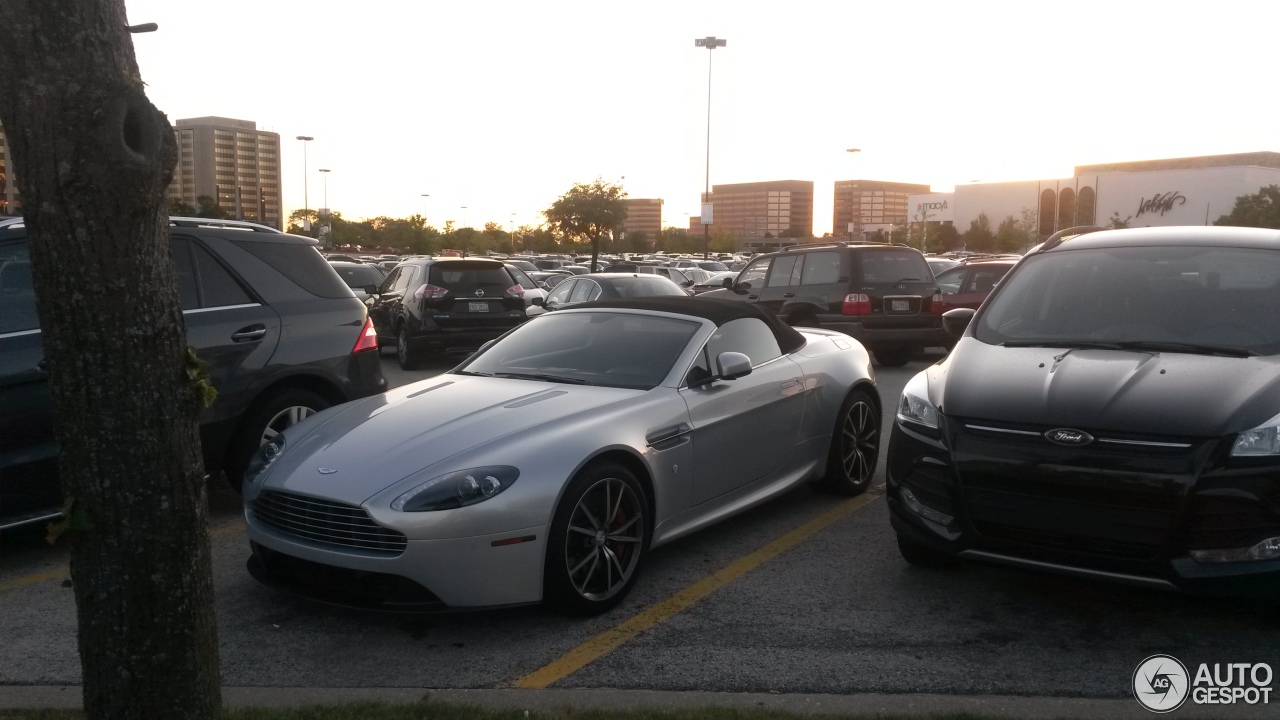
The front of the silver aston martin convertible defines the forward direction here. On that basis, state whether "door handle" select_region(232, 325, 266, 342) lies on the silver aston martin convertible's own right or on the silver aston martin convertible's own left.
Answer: on the silver aston martin convertible's own right

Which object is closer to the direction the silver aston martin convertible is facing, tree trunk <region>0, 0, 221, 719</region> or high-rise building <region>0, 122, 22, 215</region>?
the tree trunk

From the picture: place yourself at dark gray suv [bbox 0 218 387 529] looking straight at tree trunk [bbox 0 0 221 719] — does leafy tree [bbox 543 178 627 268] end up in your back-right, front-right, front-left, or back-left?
back-left

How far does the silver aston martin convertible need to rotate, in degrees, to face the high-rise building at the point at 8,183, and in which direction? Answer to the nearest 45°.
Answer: approximately 90° to its right

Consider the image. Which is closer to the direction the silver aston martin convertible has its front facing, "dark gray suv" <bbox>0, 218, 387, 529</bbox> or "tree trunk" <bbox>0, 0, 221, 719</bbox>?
the tree trunk

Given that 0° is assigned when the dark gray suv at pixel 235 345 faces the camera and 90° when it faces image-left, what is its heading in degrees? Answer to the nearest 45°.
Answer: approximately 45°

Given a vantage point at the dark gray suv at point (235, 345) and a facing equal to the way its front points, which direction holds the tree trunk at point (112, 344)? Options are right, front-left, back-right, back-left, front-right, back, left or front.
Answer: front-left

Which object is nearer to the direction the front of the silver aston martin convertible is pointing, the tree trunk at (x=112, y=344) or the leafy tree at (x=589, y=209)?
the tree trunk

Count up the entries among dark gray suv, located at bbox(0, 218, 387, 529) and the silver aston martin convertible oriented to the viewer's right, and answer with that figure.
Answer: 0

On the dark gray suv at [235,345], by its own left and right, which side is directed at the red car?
back

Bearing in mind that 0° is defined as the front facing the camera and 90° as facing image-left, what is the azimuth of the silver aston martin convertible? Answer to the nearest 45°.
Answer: approximately 45°
